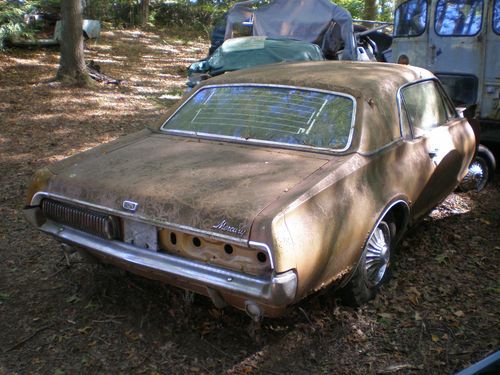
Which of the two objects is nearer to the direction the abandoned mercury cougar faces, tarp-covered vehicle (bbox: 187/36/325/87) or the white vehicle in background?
the white vehicle in background

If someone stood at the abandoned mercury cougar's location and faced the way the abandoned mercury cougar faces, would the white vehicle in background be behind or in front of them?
in front

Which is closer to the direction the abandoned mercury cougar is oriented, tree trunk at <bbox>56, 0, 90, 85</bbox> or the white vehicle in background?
the white vehicle in background

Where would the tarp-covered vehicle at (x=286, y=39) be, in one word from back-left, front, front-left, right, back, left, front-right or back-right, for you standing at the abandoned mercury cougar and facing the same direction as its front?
front-left

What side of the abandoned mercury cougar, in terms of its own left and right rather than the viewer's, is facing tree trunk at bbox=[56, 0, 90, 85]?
left

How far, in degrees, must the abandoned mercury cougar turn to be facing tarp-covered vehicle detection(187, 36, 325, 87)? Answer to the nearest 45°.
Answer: approximately 45° to its left

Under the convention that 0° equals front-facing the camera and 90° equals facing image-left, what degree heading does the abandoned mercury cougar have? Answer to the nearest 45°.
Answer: approximately 225°
